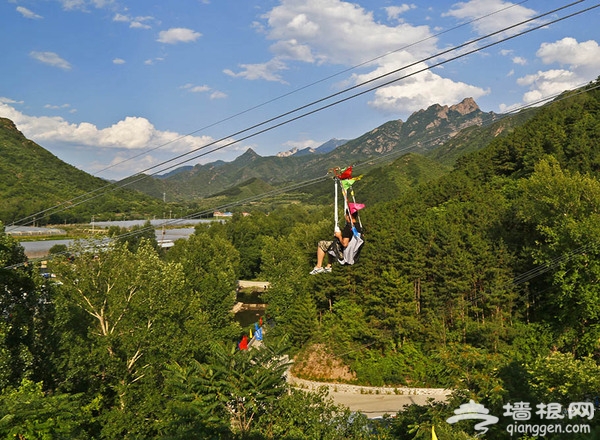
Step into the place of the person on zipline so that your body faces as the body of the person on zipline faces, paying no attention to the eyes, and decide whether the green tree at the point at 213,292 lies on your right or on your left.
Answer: on your right

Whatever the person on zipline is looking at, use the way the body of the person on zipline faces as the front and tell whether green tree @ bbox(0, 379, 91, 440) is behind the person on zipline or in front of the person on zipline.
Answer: in front

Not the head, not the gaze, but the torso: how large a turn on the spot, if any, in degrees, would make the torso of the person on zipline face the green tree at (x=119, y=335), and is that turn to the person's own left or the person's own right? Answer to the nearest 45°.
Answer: approximately 45° to the person's own right

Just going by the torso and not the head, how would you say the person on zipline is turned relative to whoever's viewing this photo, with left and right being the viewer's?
facing to the left of the viewer
